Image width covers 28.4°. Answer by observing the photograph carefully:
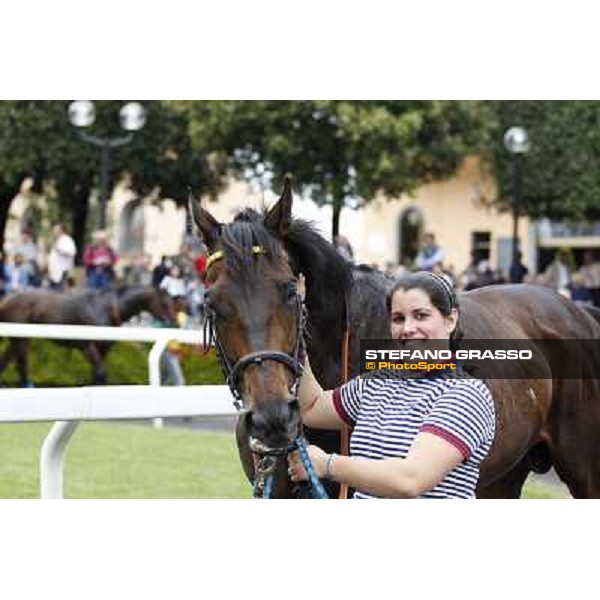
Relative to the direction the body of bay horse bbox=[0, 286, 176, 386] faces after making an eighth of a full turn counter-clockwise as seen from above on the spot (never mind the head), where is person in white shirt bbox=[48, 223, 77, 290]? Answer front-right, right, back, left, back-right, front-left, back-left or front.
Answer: front-left

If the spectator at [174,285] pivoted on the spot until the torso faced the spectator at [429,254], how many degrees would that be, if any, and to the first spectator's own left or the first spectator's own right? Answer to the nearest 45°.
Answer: approximately 90° to the first spectator's own left

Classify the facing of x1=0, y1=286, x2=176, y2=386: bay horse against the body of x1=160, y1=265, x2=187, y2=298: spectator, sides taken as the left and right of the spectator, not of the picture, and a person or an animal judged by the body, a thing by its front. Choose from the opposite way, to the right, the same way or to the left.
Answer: to the left

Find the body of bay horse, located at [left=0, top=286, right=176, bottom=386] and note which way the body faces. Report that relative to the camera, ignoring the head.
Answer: to the viewer's right

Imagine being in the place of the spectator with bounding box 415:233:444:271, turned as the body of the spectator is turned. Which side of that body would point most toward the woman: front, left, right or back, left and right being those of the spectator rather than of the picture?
front

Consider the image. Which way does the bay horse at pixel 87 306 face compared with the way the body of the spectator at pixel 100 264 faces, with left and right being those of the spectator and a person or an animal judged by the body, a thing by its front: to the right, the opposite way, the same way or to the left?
to the left

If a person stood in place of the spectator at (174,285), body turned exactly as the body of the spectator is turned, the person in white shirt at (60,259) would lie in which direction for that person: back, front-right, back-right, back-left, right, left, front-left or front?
back-right

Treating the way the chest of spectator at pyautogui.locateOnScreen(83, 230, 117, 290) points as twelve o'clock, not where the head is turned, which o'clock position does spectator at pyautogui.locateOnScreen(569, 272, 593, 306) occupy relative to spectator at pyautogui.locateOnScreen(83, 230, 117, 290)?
spectator at pyautogui.locateOnScreen(569, 272, 593, 306) is roughly at 9 o'clock from spectator at pyautogui.locateOnScreen(83, 230, 117, 290).

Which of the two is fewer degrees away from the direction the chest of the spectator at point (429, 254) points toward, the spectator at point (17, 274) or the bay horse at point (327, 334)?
the bay horse

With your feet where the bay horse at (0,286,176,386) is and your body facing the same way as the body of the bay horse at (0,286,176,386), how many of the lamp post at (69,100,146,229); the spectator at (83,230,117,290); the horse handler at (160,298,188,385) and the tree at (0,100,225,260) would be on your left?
3
